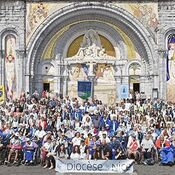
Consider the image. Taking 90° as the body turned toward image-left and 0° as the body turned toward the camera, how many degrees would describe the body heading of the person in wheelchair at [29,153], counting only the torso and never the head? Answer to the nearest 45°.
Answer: approximately 0°

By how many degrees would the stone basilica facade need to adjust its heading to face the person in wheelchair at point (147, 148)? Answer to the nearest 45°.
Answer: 0° — it already faces them

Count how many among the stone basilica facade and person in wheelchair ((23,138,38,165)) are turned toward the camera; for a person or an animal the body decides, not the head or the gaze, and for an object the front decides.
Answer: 2

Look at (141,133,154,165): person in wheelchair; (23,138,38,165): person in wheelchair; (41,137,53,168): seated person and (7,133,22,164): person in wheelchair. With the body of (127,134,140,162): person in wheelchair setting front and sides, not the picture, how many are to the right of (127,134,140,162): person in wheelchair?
3

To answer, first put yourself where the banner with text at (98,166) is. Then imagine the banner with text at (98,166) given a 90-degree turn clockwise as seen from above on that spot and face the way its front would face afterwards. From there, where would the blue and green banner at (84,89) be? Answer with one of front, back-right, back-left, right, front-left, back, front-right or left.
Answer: right

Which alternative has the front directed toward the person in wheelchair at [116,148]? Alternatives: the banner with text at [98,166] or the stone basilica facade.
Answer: the stone basilica facade

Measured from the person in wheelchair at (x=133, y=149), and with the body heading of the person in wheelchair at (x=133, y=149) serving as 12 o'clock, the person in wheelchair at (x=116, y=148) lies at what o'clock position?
the person in wheelchair at (x=116, y=148) is roughly at 2 o'clock from the person in wheelchair at (x=133, y=149).
